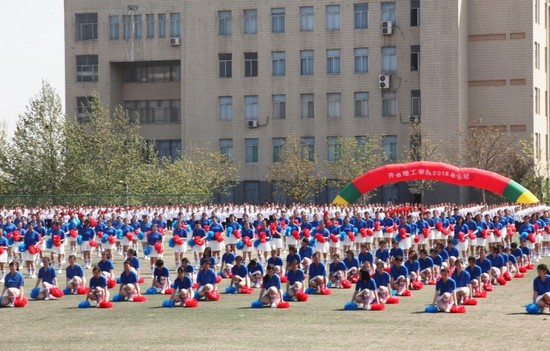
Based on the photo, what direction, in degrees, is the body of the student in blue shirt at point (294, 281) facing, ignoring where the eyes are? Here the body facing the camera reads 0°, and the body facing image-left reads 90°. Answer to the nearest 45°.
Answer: approximately 0°

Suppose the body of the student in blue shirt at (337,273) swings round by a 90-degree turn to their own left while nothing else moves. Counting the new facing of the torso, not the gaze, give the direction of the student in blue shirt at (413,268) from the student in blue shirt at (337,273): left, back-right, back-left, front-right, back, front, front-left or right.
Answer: front

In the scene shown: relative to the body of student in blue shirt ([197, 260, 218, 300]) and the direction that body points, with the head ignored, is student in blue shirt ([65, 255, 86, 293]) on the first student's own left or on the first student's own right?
on the first student's own right

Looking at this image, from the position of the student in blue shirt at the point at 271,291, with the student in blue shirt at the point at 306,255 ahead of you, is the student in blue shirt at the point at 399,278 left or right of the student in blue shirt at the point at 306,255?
right

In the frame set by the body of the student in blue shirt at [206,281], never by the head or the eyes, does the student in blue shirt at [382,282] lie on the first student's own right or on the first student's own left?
on the first student's own left

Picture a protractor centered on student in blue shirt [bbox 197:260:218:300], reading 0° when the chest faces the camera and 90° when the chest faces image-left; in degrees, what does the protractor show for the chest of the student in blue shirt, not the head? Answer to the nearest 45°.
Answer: approximately 0°

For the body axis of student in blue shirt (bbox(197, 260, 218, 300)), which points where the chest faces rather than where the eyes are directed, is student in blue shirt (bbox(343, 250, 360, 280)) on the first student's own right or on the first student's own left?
on the first student's own left
